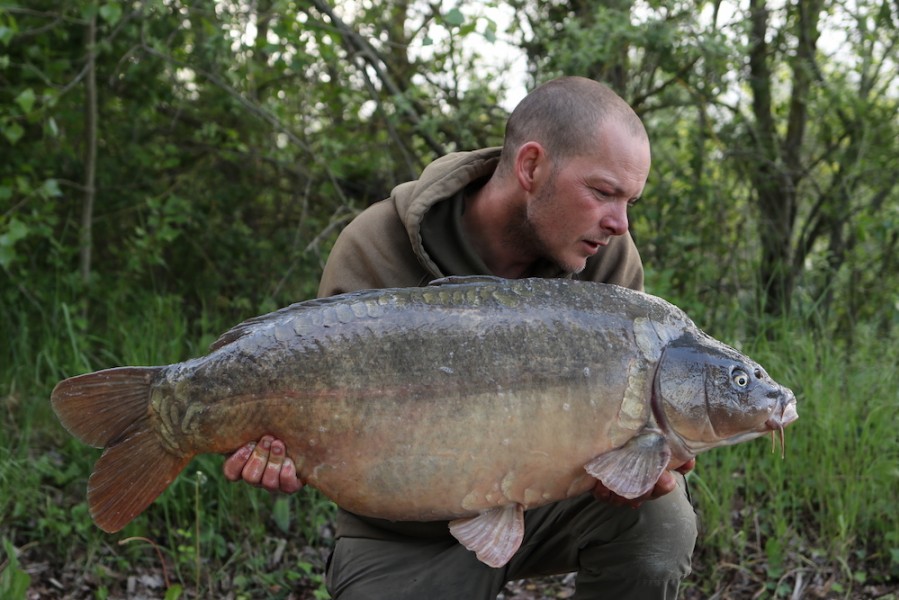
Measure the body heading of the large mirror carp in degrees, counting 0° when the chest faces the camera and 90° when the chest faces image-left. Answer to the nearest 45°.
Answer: approximately 270°

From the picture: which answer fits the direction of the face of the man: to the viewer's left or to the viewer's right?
to the viewer's right
